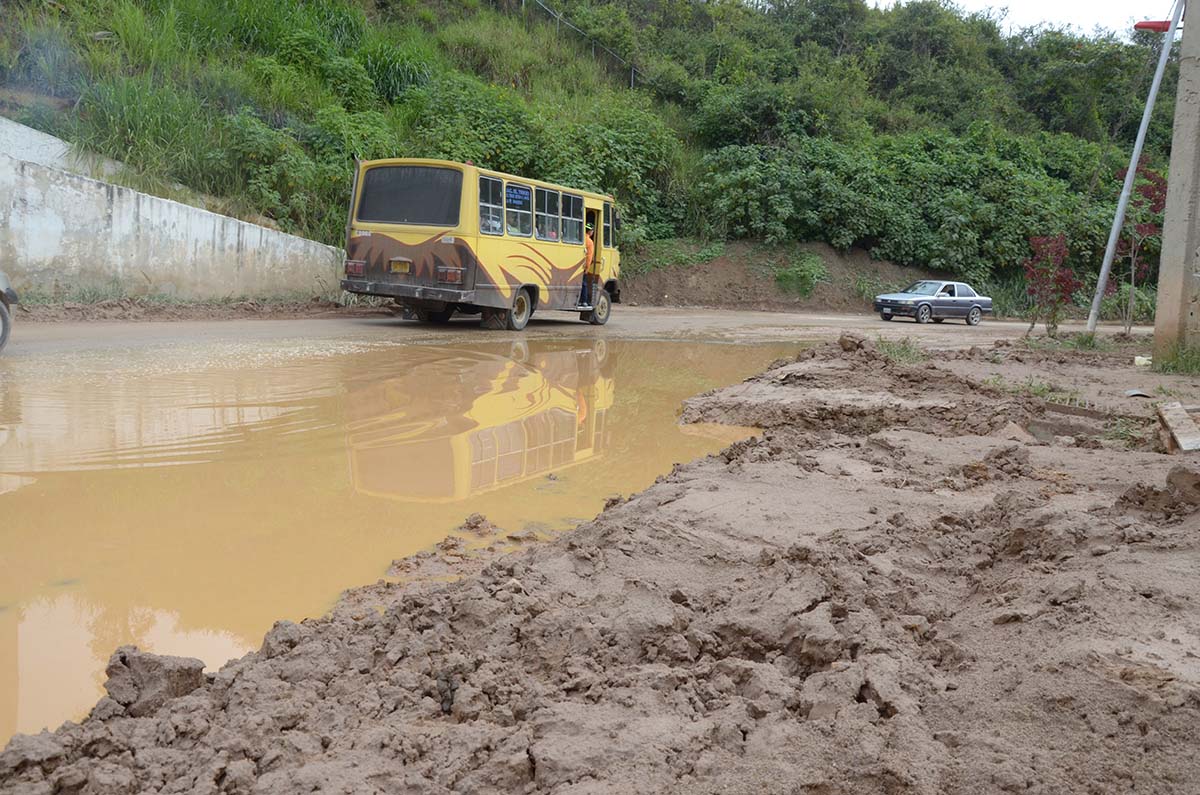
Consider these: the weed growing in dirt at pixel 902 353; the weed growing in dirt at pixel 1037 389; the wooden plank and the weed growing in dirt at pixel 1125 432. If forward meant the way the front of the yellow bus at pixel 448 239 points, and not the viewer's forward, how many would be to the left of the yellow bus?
0

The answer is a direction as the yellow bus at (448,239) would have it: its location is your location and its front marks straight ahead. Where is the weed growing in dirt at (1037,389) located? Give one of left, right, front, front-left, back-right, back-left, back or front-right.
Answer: right

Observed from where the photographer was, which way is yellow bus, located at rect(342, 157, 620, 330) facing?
facing away from the viewer and to the right of the viewer

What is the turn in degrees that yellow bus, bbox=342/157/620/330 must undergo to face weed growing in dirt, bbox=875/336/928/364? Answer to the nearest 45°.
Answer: approximately 90° to its right

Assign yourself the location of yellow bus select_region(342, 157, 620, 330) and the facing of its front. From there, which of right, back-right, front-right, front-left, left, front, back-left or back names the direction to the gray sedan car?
front

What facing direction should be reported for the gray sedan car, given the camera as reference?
facing the viewer and to the left of the viewer

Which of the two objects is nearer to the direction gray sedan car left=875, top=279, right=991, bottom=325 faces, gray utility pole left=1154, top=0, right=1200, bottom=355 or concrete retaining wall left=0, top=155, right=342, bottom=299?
the concrete retaining wall

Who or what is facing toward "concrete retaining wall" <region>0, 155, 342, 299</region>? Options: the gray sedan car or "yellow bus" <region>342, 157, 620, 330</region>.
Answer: the gray sedan car

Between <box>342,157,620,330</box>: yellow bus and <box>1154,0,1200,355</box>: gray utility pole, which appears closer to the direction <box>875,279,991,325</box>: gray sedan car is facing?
the yellow bus

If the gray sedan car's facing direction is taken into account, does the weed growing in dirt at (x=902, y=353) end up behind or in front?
in front

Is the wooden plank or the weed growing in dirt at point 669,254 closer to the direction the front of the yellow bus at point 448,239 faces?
the weed growing in dirt

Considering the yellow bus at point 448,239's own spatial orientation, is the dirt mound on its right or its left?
on its right

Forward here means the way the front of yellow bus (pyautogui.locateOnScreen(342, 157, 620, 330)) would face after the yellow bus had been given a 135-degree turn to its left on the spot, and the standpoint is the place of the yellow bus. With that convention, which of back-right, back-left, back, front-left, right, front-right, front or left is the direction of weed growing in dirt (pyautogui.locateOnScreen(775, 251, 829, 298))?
back-right

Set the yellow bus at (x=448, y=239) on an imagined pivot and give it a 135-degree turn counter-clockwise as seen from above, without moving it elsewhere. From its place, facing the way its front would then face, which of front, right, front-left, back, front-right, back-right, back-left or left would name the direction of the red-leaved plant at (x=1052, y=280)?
back

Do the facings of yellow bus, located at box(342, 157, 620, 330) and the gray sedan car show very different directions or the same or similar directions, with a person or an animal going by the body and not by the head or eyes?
very different directions

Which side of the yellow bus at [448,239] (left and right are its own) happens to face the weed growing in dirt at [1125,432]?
right
